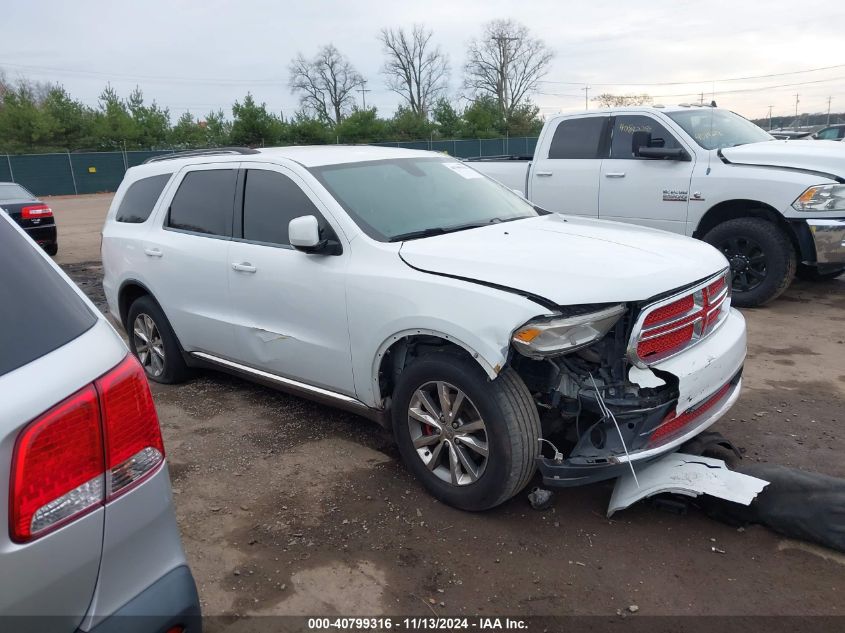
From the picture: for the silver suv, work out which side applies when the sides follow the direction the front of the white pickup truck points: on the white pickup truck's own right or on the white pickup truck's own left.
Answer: on the white pickup truck's own right

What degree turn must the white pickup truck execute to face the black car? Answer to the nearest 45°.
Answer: approximately 135° to its right

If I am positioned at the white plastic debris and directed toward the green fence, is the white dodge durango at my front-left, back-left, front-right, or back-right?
front-left

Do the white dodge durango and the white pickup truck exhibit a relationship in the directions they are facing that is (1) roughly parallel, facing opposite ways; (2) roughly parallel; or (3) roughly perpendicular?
roughly parallel

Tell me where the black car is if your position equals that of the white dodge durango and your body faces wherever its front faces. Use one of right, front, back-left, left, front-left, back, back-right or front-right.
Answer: back

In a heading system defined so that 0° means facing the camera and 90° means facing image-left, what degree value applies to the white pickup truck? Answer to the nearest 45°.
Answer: approximately 315°

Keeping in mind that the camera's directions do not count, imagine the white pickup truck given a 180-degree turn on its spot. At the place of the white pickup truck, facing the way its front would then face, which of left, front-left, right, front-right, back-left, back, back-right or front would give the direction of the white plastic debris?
back-left

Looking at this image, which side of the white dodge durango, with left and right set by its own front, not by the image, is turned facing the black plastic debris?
front

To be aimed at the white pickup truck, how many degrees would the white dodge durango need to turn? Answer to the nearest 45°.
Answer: approximately 90° to its left

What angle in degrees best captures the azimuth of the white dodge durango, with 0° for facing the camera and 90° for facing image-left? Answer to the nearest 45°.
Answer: approximately 315°

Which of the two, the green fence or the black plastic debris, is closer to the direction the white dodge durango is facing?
the black plastic debris

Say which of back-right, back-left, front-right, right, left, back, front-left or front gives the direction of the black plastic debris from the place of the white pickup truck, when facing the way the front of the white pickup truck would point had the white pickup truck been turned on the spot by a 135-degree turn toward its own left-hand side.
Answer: back

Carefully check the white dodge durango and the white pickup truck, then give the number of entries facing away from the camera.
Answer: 0

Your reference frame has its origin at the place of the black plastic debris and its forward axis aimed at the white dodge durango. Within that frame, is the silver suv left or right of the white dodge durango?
left
